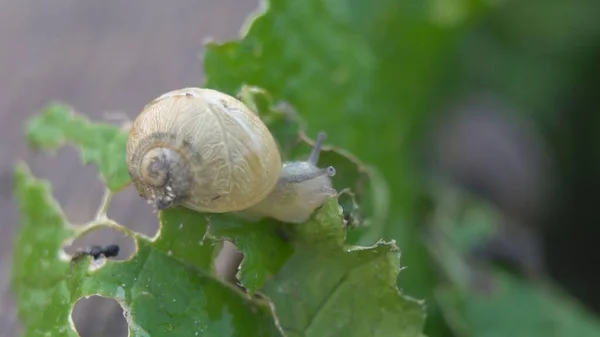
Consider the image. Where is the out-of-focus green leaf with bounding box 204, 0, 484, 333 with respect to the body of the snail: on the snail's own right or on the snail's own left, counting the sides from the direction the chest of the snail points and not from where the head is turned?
on the snail's own left

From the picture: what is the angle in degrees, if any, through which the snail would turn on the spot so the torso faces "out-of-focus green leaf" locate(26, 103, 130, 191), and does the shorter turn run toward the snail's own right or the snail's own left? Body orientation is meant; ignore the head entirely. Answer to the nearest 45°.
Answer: approximately 135° to the snail's own left

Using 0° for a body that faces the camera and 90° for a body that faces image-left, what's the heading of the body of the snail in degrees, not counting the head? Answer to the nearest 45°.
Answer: approximately 270°

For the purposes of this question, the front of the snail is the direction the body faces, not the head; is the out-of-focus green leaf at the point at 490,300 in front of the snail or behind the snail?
in front
